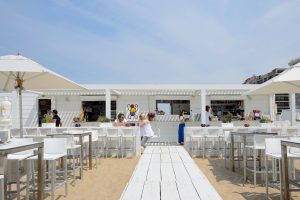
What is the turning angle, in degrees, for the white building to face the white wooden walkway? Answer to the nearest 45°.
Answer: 0° — it already faces it

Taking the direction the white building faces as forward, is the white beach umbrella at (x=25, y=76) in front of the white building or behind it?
in front

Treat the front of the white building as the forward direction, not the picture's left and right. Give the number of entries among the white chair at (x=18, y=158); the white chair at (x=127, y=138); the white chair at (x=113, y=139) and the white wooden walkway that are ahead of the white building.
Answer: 4

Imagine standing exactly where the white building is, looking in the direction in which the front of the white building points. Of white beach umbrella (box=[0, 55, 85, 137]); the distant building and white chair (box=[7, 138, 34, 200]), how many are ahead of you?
2

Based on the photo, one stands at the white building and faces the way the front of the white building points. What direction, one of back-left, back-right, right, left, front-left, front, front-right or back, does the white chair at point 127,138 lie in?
front

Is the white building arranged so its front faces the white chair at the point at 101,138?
yes

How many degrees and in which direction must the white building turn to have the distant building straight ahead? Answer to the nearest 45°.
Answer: approximately 135° to its left

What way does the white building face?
toward the camera

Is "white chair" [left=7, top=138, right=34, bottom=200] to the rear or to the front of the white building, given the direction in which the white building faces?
to the front

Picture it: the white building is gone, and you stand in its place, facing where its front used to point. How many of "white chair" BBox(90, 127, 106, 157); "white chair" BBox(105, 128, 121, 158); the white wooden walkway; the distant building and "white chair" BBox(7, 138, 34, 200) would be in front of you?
4

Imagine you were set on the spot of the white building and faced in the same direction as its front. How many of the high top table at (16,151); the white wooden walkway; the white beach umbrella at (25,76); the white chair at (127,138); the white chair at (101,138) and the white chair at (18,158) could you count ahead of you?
6

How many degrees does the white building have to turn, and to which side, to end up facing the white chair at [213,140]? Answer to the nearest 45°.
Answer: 0° — it already faces it

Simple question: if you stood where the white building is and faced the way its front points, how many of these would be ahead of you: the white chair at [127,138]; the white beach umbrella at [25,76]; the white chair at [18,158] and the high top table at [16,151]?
4
